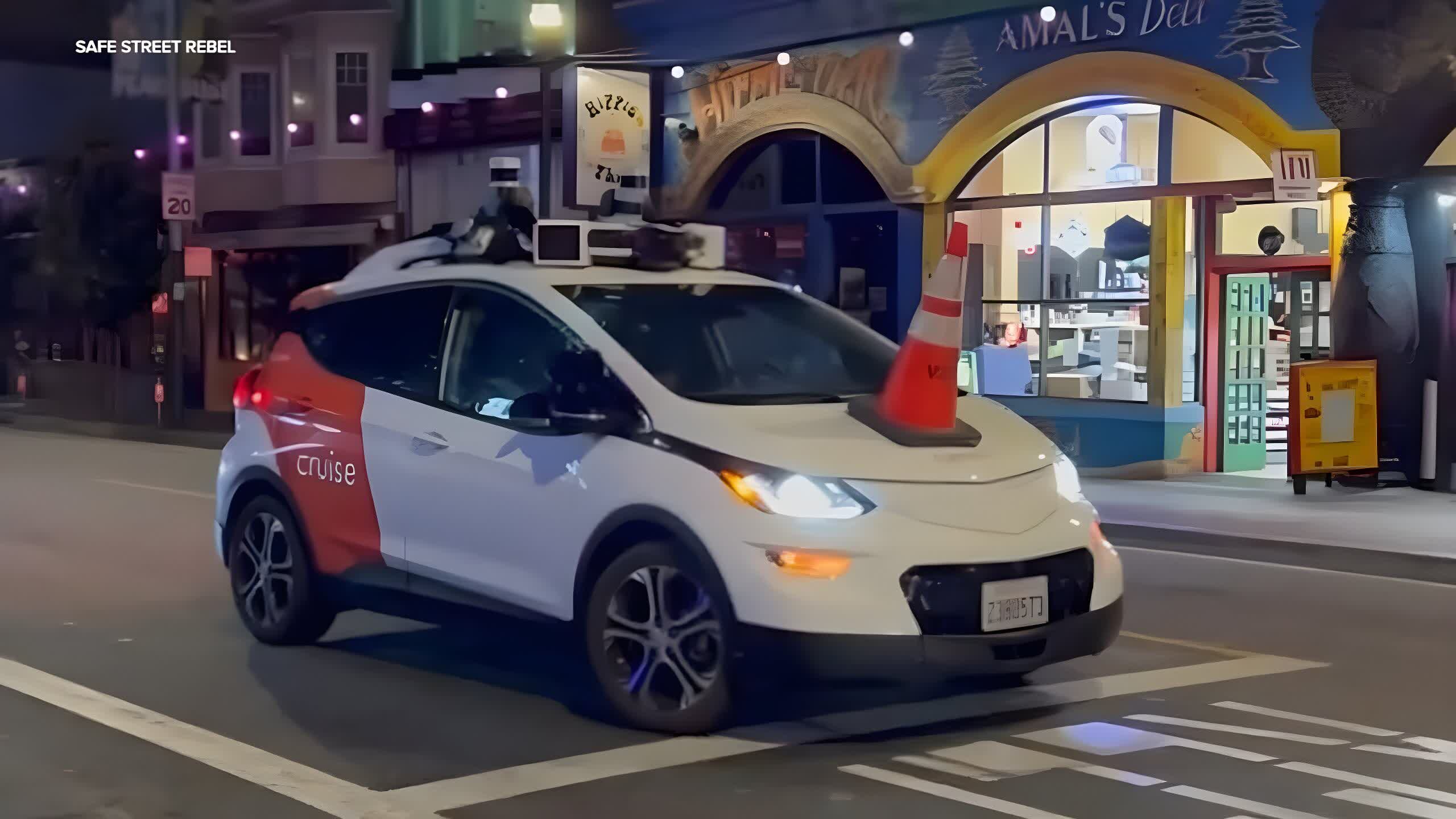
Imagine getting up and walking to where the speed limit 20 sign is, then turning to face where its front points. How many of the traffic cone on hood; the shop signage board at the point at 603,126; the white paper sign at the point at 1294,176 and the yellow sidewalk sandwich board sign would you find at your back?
0

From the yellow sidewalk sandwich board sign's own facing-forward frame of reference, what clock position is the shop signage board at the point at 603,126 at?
The shop signage board is roughly at 4 o'clock from the yellow sidewalk sandwich board sign.

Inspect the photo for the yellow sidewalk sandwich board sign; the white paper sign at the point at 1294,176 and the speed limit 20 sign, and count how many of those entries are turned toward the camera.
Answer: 3

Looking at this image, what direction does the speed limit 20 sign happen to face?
toward the camera

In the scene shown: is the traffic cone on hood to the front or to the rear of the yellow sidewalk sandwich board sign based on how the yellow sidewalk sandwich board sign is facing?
to the front

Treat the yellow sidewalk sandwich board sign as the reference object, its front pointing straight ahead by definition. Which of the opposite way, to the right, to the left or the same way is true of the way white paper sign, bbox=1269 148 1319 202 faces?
the same way

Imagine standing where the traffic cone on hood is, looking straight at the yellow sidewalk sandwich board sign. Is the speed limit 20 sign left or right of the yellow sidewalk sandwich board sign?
left

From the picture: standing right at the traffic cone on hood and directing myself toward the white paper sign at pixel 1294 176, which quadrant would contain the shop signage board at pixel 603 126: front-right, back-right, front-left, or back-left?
front-left

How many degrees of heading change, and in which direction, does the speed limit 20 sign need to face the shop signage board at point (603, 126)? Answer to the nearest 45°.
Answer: approximately 45° to its left

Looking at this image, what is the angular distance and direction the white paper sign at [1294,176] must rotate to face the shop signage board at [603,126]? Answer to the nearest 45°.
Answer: approximately 135° to its right

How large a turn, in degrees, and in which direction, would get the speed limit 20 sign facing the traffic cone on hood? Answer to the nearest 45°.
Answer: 0° — it already faces it

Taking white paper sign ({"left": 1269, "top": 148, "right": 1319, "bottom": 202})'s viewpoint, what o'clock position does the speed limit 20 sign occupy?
The speed limit 20 sign is roughly at 4 o'clock from the white paper sign.

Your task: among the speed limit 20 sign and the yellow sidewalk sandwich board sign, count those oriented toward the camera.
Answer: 2

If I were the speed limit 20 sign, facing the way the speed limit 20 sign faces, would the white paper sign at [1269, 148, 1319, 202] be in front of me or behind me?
in front

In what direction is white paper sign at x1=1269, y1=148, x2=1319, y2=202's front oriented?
toward the camera

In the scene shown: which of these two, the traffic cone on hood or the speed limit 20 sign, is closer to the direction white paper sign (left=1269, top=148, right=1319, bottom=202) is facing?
the traffic cone on hood

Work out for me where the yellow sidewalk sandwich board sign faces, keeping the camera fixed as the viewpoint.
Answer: facing the viewer

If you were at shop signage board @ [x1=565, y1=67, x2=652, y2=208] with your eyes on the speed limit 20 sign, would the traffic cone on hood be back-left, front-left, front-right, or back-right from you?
back-left
